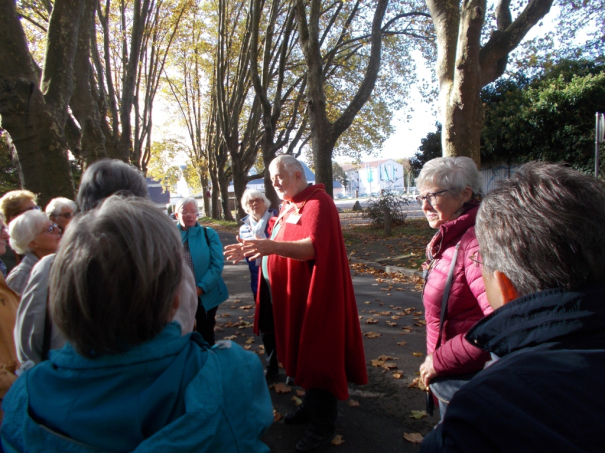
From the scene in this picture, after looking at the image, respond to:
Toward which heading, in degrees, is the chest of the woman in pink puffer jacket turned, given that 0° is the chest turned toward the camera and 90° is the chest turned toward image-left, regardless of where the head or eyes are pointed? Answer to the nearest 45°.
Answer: approximately 90°

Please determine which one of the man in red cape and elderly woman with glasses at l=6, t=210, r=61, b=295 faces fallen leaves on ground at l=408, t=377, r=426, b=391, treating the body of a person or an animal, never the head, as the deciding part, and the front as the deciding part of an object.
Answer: the elderly woman with glasses

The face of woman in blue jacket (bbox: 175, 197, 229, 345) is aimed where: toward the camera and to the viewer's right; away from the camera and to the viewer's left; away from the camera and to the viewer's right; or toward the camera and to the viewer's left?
toward the camera and to the viewer's right

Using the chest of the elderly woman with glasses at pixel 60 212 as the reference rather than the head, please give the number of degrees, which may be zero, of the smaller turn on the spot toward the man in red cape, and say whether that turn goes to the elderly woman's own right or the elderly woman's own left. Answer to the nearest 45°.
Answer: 0° — they already face them

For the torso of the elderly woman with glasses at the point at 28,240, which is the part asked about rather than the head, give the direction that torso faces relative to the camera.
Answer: to the viewer's right

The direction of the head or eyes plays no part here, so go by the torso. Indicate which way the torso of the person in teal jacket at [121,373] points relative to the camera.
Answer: away from the camera

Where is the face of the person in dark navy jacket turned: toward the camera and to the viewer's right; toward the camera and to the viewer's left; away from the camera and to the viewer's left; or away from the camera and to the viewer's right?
away from the camera and to the viewer's left
